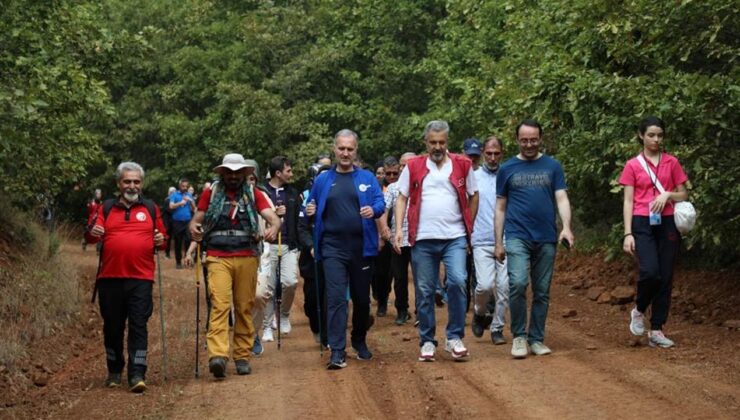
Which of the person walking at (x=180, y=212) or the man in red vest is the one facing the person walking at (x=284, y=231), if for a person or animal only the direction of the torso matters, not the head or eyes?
the person walking at (x=180, y=212)

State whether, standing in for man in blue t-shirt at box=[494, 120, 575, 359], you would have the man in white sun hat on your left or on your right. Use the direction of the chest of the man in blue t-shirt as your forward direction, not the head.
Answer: on your right

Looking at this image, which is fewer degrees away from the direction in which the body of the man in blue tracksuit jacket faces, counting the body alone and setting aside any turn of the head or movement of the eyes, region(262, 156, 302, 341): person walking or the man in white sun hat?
the man in white sun hat

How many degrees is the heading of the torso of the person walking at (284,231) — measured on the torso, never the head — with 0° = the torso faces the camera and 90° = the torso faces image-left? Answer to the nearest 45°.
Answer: approximately 0°

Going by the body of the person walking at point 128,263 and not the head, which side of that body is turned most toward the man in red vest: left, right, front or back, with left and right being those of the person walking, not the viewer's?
left
